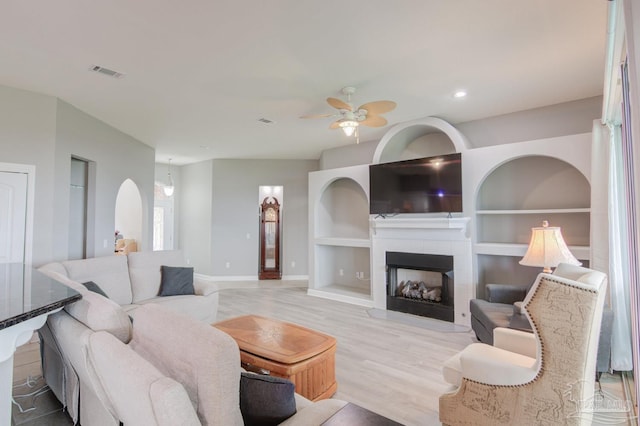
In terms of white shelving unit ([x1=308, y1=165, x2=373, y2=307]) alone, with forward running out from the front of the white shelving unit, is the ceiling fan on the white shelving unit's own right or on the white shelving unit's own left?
on the white shelving unit's own left

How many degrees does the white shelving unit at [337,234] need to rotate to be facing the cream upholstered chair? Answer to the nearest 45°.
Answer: approximately 45° to its left

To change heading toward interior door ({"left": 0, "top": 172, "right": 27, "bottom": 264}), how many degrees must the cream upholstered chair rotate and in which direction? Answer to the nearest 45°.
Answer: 0° — it already faces it

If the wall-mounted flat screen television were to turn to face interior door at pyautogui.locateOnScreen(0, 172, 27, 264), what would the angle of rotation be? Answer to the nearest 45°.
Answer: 0° — it already faces it

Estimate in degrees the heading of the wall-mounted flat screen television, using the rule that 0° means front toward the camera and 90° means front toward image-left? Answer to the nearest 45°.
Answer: approximately 45°

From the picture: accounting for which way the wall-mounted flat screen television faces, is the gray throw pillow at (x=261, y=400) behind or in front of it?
in front

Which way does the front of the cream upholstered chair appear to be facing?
to the viewer's left

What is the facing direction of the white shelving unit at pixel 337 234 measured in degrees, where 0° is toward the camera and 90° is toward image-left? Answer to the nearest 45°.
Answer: approximately 45°

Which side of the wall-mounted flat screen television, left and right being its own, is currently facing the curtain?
left

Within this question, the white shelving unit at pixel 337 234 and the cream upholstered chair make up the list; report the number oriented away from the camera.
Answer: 0

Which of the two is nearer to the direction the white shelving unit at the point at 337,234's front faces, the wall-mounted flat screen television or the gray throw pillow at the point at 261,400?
the gray throw pillow

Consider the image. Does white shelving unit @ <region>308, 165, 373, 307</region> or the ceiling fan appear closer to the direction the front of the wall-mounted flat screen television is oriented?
the ceiling fan

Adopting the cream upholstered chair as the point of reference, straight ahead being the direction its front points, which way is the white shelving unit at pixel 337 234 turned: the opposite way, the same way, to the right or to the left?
to the left

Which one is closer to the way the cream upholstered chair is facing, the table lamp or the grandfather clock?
the grandfather clock
